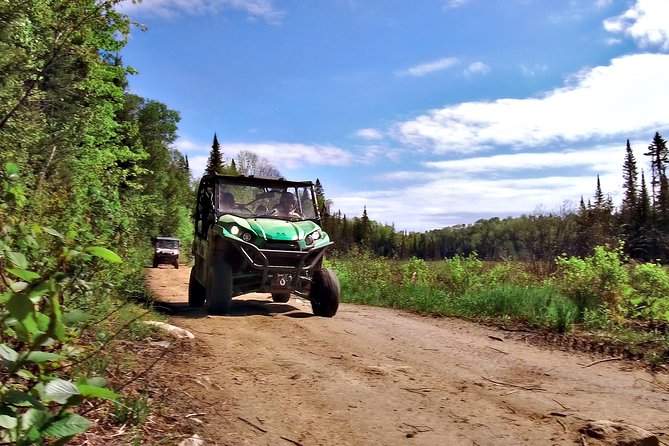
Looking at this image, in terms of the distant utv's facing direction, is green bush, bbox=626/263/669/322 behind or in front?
in front

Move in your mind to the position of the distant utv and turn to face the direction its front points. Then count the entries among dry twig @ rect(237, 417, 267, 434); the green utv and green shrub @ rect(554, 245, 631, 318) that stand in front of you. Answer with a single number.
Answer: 3

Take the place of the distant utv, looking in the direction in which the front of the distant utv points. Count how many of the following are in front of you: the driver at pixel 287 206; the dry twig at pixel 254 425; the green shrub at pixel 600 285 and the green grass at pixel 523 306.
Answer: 4

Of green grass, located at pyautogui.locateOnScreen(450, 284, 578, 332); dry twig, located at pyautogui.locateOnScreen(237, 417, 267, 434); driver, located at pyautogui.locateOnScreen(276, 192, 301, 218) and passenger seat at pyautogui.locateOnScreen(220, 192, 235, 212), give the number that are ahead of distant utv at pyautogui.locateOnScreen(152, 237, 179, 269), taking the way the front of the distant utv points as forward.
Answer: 4

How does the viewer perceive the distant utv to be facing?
facing the viewer

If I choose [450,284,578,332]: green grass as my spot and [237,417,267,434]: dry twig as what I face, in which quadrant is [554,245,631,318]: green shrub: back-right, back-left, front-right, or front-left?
back-left

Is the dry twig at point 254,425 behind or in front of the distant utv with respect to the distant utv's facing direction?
in front

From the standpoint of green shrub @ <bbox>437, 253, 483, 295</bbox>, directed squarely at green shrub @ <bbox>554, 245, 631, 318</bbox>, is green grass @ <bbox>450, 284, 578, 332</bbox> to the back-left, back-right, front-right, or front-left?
front-right

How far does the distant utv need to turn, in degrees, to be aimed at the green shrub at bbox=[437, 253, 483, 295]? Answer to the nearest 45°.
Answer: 0° — it already faces it

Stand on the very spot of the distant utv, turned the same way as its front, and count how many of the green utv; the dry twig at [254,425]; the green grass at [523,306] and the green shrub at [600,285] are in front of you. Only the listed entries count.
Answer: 4

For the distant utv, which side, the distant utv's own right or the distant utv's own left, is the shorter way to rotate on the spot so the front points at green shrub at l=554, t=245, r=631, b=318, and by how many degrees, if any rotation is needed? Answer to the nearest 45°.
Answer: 0° — it already faces it

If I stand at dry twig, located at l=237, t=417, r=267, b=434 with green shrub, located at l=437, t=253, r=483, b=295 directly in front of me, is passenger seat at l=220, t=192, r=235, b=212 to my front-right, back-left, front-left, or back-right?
front-left

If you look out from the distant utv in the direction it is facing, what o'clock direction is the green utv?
The green utv is roughly at 12 o'clock from the distant utv.

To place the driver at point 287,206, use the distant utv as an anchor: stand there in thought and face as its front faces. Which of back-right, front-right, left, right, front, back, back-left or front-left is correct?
front

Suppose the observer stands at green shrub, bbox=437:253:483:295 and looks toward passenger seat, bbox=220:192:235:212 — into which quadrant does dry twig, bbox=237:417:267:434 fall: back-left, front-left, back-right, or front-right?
front-left

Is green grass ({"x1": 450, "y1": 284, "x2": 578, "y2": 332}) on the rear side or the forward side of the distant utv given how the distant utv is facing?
on the forward side
